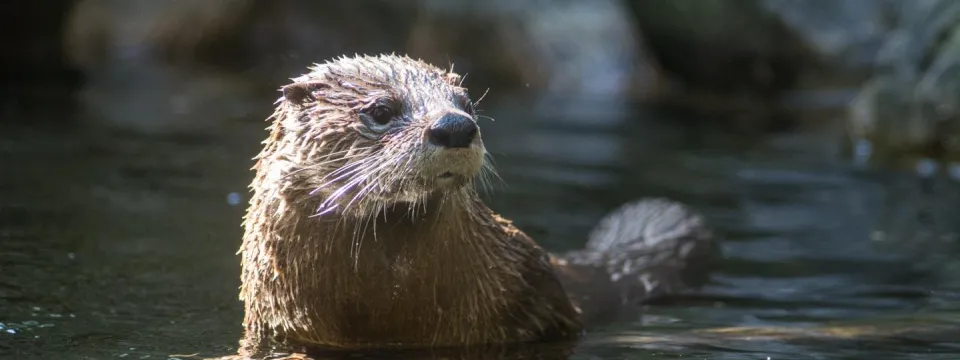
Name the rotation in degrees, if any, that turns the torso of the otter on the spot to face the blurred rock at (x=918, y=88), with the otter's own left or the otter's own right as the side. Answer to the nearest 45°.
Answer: approximately 180°

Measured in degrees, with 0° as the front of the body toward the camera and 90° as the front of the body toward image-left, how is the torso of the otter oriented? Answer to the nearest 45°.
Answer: approximately 45°

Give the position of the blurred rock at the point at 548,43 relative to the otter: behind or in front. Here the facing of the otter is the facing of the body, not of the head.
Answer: behind
